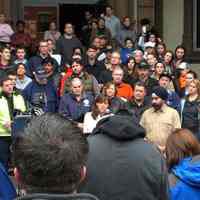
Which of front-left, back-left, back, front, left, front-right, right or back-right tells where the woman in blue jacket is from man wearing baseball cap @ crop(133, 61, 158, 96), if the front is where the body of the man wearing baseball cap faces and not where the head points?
front

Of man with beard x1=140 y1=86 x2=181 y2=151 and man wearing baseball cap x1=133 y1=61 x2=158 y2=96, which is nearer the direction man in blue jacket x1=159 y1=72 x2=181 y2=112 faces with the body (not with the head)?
the man with beard

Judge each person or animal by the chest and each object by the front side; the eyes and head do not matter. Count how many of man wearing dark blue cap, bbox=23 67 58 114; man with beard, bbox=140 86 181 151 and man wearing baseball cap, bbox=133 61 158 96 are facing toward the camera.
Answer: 3

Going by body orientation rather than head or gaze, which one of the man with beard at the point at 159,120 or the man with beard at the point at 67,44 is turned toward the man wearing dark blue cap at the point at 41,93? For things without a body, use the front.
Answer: the man with beard at the point at 67,44

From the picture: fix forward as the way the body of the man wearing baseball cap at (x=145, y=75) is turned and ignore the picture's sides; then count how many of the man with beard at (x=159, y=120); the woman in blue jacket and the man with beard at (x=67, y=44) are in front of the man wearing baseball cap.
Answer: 2

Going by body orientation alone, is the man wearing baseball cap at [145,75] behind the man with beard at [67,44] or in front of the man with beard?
in front

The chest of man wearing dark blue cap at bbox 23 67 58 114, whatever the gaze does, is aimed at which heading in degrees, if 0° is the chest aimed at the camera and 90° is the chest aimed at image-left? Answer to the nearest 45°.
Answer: approximately 0°

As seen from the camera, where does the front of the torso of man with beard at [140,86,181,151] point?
toward the camera

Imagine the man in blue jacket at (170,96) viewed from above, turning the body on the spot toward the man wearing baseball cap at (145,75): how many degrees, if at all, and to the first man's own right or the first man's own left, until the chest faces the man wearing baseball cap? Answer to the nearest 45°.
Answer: approximately 90° to the first man's own right

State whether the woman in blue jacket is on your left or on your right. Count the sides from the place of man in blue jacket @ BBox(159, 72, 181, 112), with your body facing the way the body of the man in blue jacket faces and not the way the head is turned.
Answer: on your left

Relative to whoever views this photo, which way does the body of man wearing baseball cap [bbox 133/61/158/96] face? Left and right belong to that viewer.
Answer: facing the viewer

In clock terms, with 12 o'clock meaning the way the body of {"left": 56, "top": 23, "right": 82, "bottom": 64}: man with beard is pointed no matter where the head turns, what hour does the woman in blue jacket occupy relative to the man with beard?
The woman in blue jacket is roughly at 12 o'clock from the man with beard.

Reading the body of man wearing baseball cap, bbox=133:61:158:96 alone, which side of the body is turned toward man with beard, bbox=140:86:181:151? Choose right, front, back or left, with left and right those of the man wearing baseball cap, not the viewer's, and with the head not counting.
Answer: front

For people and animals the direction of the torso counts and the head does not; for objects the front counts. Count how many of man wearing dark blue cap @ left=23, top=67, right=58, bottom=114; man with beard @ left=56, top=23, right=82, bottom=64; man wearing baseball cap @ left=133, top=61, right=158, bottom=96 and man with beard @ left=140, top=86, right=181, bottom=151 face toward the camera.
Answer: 4
